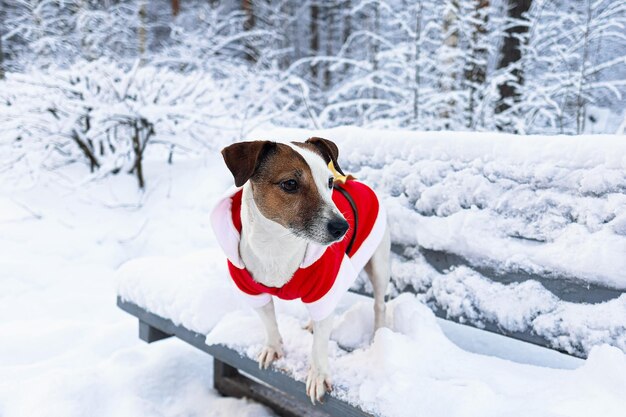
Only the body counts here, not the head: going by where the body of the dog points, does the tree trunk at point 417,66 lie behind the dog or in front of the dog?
behind

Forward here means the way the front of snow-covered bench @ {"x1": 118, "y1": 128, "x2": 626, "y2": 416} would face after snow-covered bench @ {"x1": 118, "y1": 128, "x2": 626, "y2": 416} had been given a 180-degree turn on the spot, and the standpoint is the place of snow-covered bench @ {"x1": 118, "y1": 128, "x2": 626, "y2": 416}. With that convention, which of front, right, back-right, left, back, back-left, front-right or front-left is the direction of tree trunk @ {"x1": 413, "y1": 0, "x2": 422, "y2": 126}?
front-left

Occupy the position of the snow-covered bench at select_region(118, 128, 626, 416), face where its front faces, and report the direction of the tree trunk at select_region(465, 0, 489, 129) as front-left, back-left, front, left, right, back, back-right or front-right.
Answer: back-right

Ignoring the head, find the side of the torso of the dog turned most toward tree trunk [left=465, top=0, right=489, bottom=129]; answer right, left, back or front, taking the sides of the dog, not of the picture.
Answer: back

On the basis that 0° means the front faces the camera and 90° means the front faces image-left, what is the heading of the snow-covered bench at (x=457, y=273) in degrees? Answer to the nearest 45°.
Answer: approximately 45°

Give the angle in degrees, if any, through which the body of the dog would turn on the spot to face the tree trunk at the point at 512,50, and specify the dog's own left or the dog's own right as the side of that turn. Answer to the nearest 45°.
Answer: approximately 180°

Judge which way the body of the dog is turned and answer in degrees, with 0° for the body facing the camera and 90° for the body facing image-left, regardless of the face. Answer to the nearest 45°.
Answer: approximately 45°
